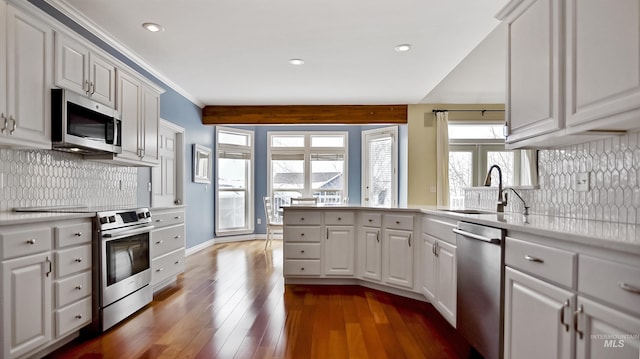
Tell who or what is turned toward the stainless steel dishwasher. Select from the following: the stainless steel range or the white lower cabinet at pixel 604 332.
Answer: the stainless steel range

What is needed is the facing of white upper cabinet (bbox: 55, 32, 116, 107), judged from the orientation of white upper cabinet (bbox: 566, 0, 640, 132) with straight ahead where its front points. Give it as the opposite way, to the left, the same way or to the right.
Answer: the opposite way

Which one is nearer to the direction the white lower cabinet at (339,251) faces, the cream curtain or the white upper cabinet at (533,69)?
the white upper cabinet

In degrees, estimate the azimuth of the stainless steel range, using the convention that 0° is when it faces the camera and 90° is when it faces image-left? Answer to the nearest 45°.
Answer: approximately 315°

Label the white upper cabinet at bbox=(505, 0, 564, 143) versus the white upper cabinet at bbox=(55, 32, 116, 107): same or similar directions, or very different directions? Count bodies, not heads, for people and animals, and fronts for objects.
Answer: very different directions

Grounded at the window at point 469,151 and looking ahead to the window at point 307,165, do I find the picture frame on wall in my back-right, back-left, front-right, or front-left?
front-left

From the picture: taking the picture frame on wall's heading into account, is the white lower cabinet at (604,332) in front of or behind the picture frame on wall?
in front

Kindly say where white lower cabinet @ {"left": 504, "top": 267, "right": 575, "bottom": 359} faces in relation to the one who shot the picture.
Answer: facing the viewer and to the left of the viewer

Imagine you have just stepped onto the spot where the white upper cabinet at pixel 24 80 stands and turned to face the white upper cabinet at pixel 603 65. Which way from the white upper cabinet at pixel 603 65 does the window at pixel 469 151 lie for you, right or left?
left

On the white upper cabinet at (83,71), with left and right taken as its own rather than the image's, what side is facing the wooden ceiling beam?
left

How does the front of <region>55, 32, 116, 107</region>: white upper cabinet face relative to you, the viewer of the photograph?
facing the viewer and to the right of the viewer

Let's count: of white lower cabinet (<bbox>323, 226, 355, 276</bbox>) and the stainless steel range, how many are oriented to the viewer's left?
0

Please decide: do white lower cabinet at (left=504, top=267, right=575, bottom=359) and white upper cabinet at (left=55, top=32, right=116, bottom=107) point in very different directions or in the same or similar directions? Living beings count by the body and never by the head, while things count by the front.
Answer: very different directions

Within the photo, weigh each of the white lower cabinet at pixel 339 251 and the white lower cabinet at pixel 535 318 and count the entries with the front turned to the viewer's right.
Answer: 0

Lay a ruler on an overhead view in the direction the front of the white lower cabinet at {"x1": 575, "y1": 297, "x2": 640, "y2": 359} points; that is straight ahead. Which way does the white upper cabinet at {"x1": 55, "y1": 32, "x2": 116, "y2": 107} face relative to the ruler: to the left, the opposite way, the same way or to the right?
the opposite way

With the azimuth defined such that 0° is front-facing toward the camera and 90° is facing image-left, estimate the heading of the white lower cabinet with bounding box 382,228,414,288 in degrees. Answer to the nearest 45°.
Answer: approximately 45°

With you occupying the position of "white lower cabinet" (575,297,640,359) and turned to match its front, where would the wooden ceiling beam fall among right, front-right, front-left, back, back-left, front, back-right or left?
right
